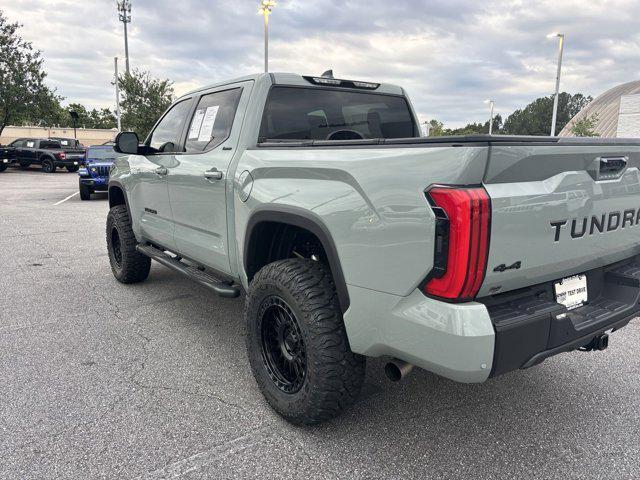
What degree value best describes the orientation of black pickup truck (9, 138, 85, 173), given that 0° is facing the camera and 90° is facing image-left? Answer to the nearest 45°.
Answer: approximately 135°

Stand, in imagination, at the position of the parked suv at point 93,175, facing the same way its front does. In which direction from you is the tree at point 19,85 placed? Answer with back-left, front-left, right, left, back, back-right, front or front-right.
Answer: back

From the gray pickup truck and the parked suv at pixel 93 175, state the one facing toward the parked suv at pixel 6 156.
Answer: the gray pickup truck

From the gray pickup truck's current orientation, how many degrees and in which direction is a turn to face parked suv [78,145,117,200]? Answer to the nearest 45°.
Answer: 0° — it already faces it

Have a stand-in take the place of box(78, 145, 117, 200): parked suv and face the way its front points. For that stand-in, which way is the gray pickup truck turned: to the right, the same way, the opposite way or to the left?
the opposite way

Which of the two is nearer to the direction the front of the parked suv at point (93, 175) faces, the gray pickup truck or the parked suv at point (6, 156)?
the gray pickup truck

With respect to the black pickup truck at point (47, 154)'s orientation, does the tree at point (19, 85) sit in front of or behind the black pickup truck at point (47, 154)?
in front

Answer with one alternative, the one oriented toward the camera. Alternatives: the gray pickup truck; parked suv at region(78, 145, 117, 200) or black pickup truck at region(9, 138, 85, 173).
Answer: the parked suv

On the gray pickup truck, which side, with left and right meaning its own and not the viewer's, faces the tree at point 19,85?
front

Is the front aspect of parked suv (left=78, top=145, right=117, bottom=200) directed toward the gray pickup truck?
yes

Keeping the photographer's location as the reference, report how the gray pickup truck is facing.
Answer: facing away from the viewer and to the left of the viewer

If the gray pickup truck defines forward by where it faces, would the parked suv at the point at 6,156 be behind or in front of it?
in front
